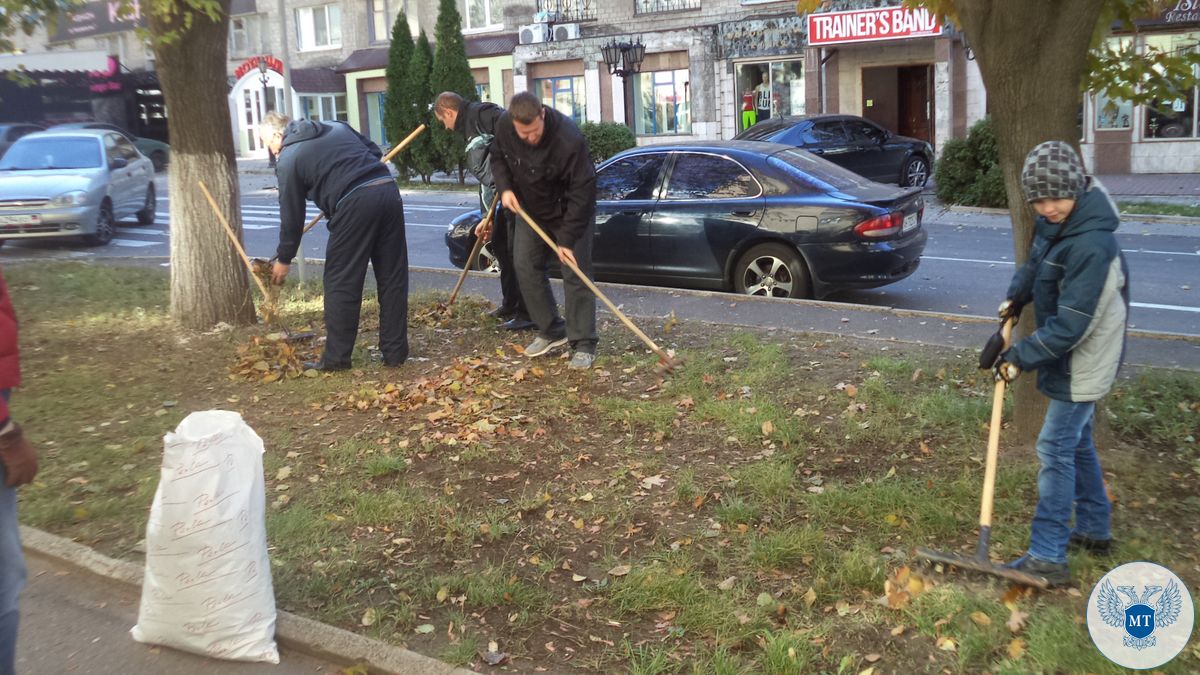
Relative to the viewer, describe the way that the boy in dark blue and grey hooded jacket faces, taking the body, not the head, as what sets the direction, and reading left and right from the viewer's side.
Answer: facing the viewer and to the left of the viewer

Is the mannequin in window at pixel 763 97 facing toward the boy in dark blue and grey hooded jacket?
yes

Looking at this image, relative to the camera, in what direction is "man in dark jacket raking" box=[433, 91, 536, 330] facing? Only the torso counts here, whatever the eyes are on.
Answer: to the viewer's left

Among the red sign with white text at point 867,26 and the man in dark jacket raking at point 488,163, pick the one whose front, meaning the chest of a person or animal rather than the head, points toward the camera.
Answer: the red sign with white text

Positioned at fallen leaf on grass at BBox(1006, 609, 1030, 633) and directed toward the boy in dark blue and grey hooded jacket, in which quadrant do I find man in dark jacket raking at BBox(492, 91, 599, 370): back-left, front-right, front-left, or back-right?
front-left

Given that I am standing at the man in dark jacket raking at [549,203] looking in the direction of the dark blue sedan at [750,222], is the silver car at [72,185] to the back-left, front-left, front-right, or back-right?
front-left

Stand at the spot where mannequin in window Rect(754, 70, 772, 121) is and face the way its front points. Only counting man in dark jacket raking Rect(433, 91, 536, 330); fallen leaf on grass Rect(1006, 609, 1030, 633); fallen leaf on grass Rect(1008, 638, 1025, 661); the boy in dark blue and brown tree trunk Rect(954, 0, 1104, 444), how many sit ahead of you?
5

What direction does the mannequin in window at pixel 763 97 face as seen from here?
toward the camera

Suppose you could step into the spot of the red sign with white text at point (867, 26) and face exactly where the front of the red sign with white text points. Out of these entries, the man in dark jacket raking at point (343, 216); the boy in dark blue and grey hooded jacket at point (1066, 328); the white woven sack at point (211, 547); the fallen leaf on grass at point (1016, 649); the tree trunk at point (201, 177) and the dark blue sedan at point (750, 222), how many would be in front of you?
6

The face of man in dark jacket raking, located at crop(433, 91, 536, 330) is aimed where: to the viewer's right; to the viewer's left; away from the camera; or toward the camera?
to the viewer's left

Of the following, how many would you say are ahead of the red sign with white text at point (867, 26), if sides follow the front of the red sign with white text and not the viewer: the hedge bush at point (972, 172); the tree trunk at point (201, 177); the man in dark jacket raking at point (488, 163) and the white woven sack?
4

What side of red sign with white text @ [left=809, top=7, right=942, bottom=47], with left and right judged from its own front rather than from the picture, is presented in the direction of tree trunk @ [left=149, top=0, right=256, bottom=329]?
front

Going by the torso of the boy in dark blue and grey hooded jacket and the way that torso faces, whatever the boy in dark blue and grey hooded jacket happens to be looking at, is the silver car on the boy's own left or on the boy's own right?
on the boy's own right

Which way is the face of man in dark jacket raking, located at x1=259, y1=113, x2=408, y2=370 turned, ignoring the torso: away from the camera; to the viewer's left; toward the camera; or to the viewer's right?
to the viewer's left

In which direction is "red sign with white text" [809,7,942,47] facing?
toward the camera

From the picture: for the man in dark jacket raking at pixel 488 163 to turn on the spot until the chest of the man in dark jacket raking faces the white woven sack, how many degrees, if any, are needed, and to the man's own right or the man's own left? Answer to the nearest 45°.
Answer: approximately 90° to the man's own left
